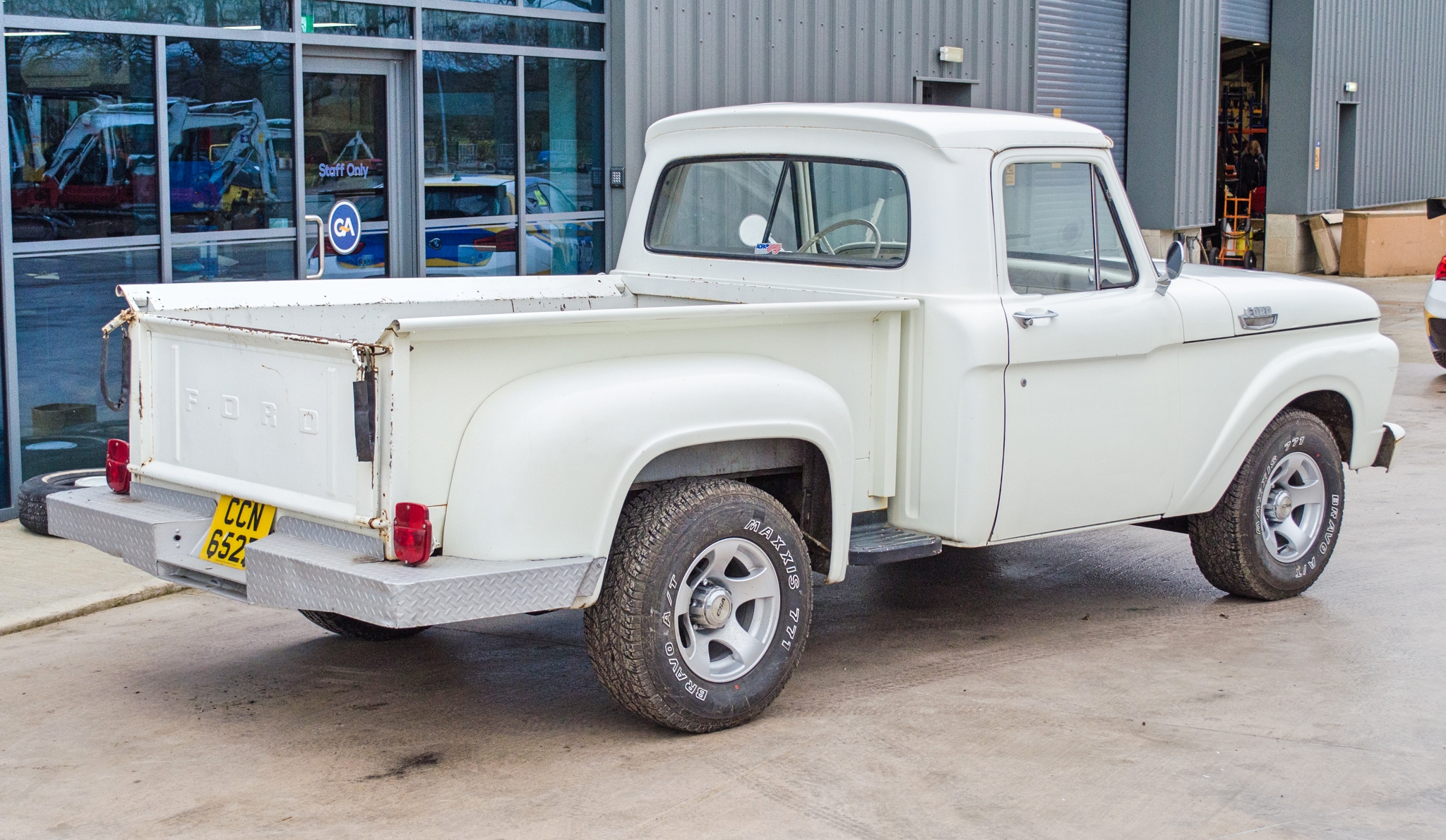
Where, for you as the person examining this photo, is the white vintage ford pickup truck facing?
facing away from the viewer and to the right of the viewer

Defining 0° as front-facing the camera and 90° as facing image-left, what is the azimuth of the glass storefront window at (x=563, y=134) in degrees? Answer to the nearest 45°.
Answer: approximately 0°

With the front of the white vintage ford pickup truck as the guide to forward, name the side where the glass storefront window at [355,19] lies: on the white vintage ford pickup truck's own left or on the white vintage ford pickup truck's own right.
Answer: on the white vintage ford pickup truck's own left

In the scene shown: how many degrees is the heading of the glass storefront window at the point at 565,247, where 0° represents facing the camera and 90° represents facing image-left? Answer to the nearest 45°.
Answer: approximately 0°

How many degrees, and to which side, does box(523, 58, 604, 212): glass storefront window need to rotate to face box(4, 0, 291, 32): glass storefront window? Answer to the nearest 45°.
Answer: approximately 45° to its right

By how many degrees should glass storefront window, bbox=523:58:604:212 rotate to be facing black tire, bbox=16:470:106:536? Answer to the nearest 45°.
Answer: approximately 45° to its right
